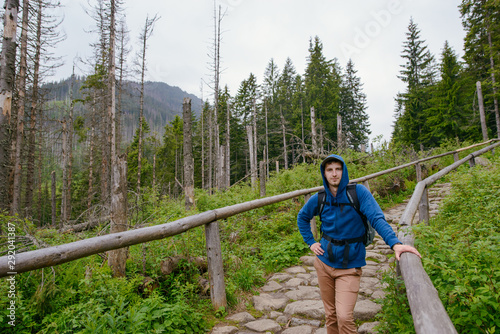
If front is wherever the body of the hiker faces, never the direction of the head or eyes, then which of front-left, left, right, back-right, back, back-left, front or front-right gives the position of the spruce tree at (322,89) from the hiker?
back

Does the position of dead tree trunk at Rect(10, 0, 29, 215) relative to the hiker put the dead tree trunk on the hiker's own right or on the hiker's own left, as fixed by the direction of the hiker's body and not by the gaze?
on the hiker's own right

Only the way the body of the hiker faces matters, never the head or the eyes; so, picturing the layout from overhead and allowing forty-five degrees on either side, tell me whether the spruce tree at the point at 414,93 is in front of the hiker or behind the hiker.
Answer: behind

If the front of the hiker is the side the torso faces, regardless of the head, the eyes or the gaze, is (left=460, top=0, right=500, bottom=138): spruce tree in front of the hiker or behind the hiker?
behind

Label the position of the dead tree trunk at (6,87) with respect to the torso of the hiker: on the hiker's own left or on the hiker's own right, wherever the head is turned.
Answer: on the hiker's own right

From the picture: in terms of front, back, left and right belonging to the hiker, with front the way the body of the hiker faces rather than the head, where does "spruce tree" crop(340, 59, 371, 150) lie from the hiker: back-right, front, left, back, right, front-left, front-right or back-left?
back

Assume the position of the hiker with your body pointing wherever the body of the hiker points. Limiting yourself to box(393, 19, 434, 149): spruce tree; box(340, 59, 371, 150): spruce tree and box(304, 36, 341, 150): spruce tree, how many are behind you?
3

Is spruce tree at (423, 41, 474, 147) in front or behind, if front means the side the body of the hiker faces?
behind

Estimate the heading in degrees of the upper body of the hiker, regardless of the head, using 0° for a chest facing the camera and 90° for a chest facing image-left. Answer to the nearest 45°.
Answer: approximately 0°
